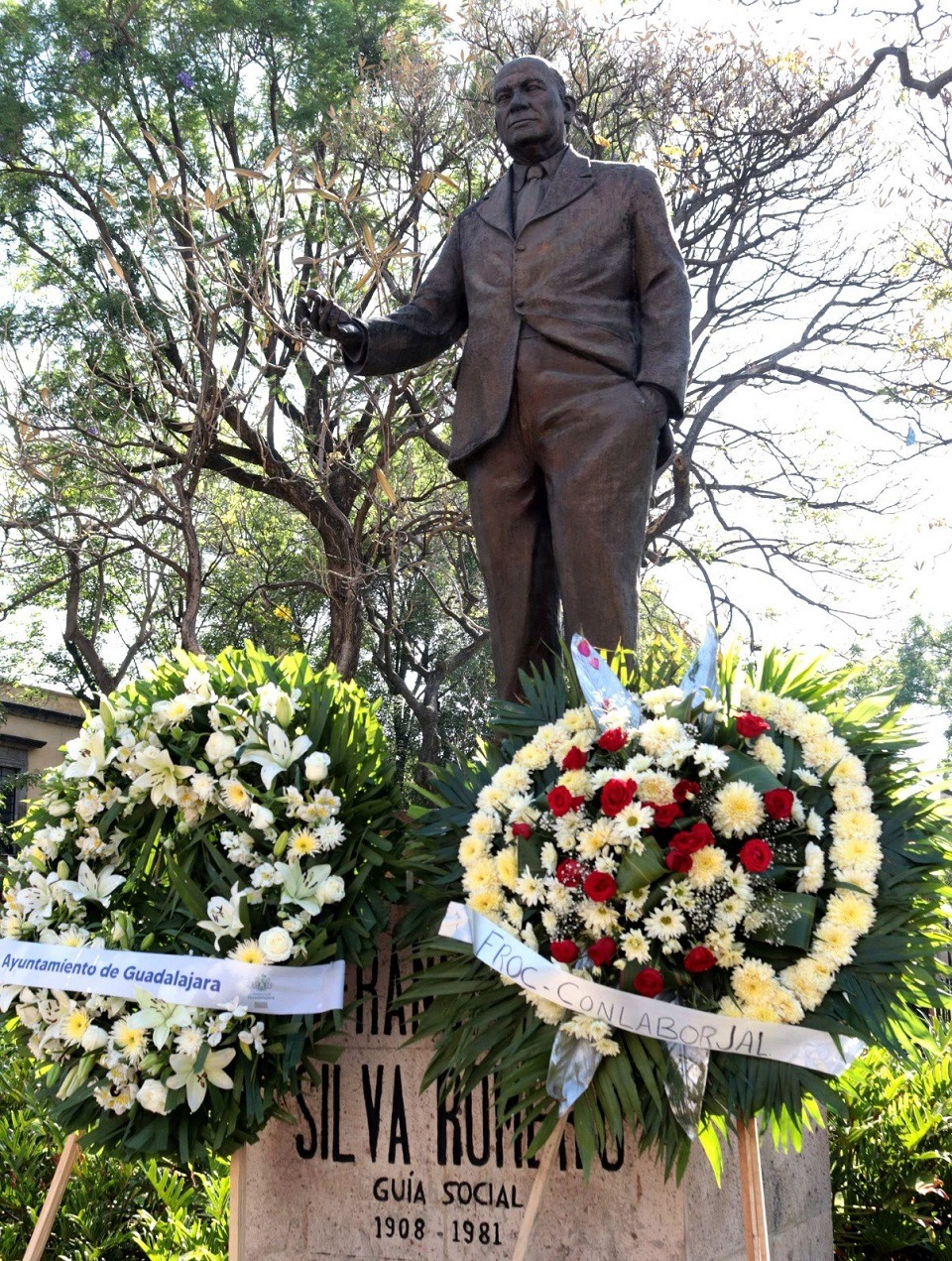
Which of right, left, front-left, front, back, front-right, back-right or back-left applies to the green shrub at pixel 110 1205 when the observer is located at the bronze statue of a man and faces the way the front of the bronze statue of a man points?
right

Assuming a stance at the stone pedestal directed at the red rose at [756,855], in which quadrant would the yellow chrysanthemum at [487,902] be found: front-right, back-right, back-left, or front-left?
front-right

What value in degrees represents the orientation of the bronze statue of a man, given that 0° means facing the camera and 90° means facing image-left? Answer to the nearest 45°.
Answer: approximately 45°

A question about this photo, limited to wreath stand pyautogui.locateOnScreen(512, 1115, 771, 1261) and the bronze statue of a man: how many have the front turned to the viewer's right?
0

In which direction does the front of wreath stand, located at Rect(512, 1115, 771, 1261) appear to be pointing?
toward the camera

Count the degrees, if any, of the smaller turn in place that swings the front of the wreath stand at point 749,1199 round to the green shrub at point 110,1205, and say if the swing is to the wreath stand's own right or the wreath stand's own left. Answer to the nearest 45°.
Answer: approximately 135° to the wreath stand's own right
